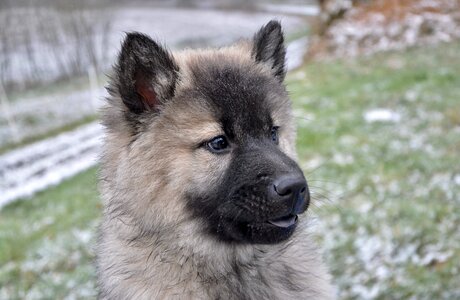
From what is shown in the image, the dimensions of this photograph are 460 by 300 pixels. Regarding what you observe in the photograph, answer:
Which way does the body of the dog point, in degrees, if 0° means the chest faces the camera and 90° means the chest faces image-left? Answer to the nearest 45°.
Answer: approximately 315°
